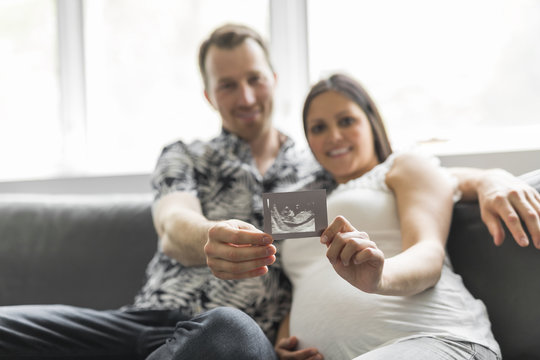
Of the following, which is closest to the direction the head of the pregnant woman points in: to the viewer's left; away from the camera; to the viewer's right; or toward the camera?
toward the camera

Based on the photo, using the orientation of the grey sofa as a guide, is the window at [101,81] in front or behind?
behind

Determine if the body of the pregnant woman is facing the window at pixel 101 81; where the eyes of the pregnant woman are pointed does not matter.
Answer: no

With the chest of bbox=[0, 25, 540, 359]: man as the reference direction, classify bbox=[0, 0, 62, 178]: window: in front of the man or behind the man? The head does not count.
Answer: behind

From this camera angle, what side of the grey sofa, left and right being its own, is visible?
front

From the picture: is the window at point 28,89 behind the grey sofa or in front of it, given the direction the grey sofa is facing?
behind

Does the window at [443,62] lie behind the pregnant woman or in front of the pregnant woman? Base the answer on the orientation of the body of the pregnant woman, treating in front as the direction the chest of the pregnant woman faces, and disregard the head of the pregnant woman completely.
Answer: behind

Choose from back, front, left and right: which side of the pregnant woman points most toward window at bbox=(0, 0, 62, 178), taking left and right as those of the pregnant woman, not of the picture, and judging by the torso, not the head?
right
